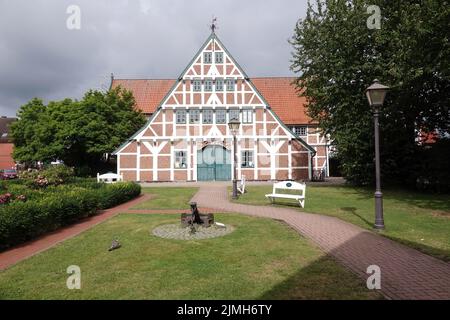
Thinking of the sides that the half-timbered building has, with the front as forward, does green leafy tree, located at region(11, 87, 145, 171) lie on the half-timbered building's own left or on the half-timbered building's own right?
on the half-timbered building's own right

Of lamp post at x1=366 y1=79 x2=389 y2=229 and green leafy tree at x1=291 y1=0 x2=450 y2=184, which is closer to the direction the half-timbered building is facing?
the lamp post

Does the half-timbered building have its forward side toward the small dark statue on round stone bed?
yes

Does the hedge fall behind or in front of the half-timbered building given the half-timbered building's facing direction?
in front

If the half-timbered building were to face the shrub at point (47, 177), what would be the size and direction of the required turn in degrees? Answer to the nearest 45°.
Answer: approximately 45° to its right

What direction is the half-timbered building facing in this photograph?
toward the camera

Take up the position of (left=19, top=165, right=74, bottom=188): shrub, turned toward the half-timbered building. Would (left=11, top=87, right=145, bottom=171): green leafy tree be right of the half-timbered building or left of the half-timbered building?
left

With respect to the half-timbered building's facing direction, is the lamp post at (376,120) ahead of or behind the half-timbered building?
ahead

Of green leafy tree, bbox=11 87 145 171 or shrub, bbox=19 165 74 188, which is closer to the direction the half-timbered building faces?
the shrub

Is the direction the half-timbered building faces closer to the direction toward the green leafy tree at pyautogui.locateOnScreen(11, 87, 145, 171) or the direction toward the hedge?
the hedge
